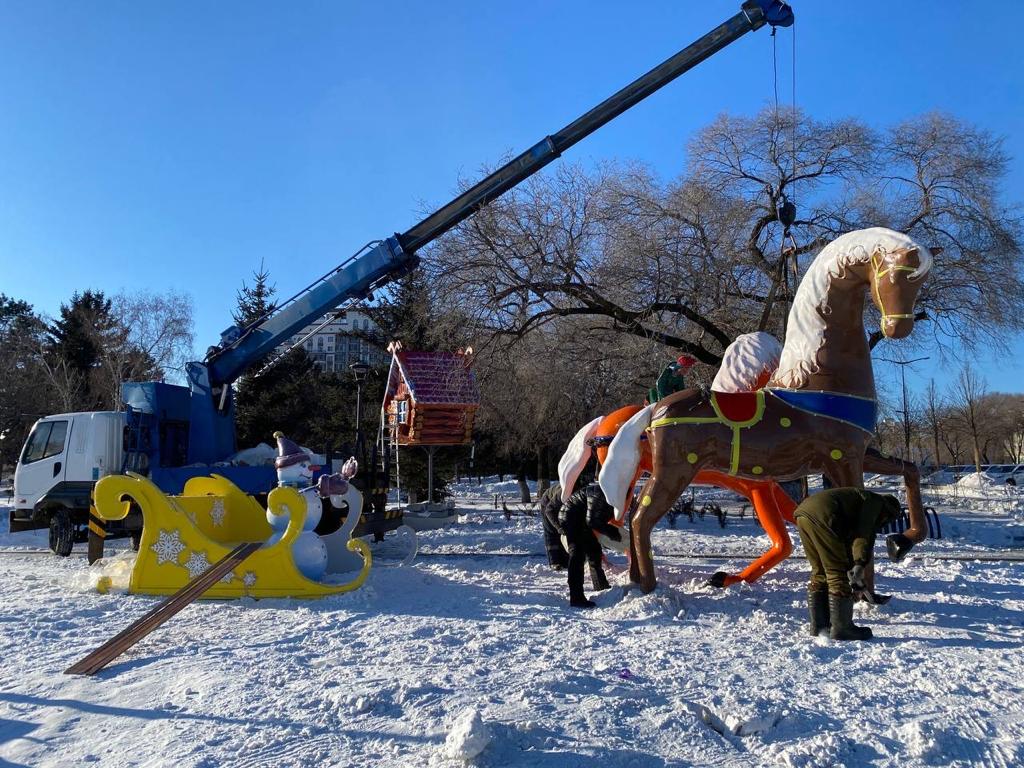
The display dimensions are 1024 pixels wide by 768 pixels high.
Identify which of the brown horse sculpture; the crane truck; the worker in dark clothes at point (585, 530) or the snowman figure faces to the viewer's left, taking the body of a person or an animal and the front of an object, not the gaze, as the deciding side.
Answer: the crane truck

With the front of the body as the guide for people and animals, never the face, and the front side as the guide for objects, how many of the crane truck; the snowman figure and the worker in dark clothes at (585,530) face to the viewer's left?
1

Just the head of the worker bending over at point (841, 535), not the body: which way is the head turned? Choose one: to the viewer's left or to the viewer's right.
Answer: to the viewer's right

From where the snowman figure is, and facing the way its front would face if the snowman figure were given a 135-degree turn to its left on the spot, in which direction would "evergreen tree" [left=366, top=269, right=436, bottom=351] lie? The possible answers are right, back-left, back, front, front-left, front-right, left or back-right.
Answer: front

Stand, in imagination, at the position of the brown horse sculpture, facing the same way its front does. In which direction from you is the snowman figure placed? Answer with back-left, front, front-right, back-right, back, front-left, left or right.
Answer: back

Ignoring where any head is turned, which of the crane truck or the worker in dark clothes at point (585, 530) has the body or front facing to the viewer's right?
the worker in dark clothes

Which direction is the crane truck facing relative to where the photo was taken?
to the viewer's left

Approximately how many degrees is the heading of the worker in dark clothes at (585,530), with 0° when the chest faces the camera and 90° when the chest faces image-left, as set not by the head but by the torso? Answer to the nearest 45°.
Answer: approximately 270°

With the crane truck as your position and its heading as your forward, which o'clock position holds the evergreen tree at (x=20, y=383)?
The evergreen tree is roughly at 2 o'clock from the crane truck.

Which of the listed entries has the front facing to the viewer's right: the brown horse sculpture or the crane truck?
the brown horse sculpture

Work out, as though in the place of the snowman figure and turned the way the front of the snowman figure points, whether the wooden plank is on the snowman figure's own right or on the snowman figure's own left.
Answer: on the snowman figure's own right

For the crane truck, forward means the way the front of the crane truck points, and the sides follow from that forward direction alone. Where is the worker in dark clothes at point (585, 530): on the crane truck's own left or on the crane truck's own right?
on the crane truck's own left

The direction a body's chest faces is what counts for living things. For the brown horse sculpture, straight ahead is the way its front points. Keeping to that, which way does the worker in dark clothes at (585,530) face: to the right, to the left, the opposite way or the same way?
the same way

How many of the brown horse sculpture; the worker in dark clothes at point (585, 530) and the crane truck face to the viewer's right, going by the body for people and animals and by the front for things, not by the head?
2

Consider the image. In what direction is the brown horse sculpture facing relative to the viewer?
to the viewer's right
